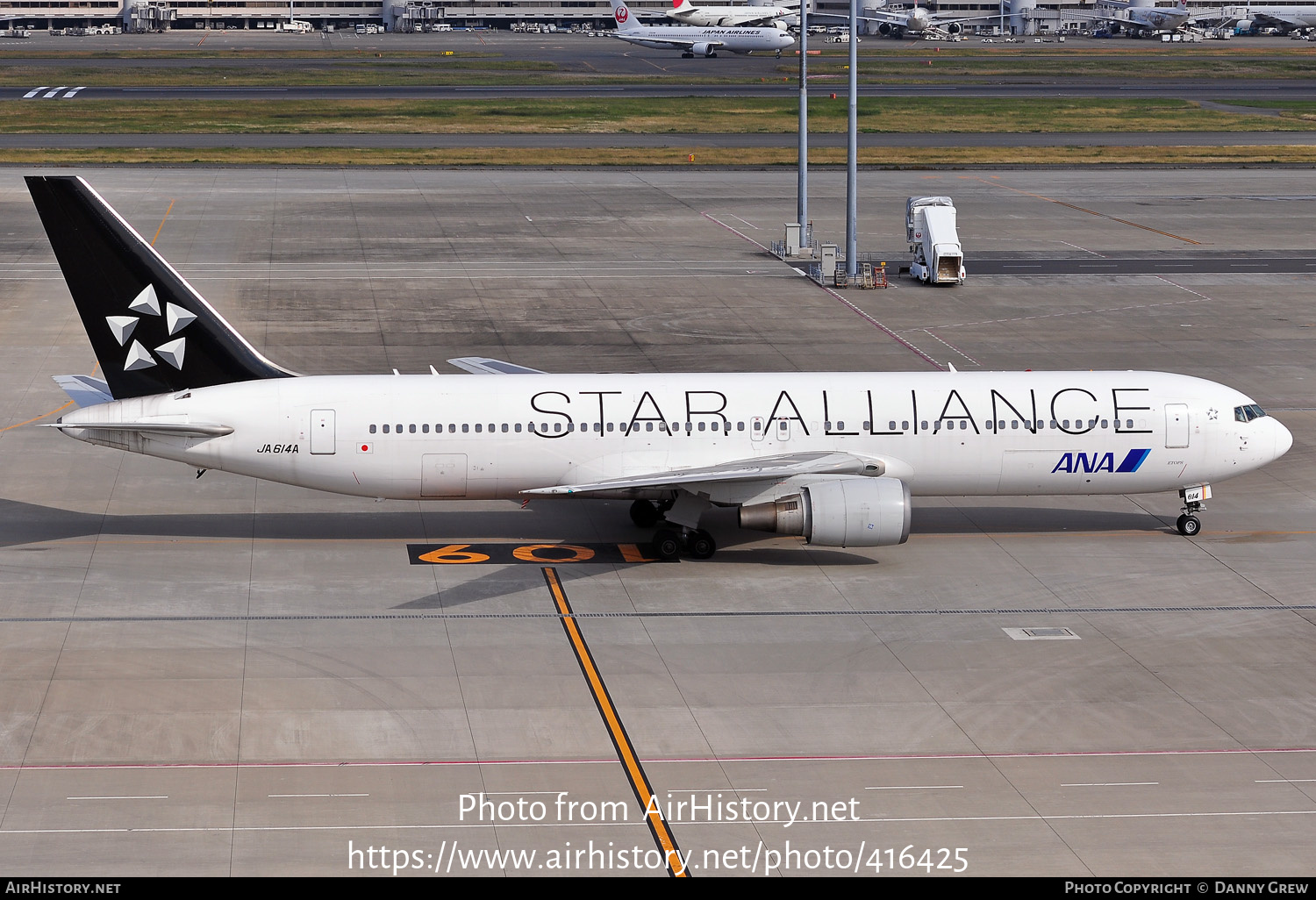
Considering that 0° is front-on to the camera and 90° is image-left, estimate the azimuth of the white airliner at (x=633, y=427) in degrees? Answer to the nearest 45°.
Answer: approximately 270°
